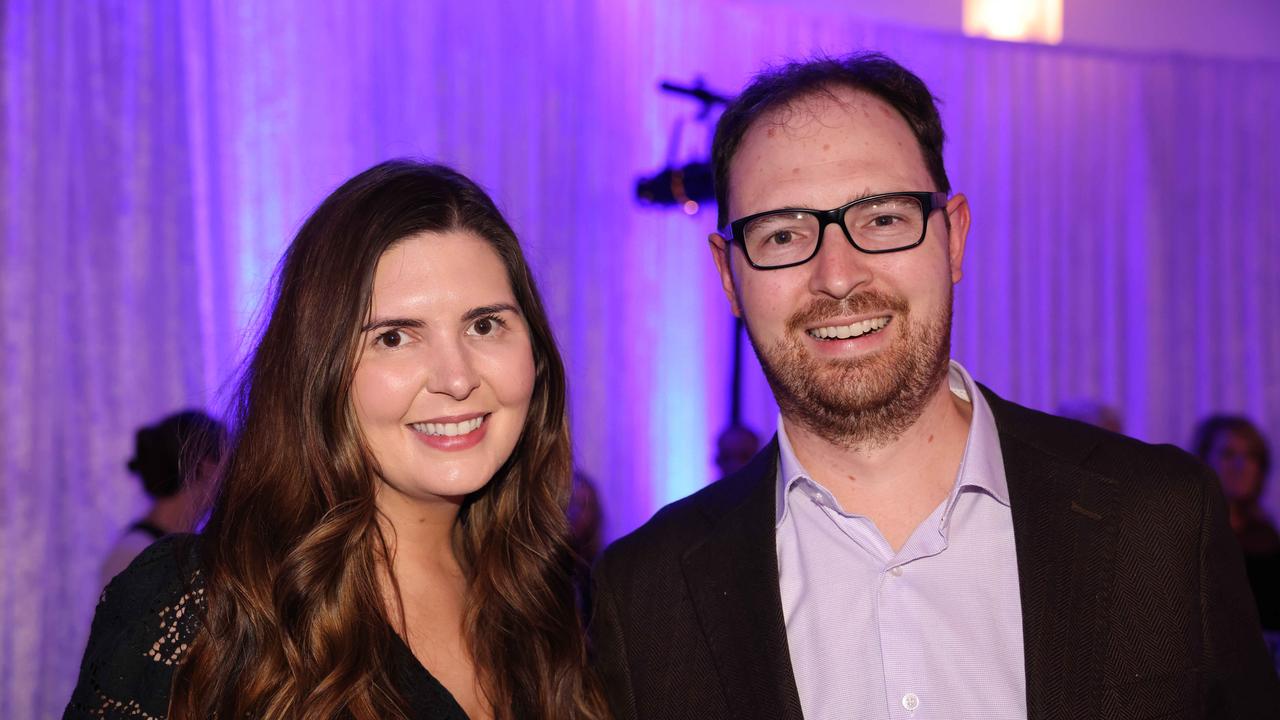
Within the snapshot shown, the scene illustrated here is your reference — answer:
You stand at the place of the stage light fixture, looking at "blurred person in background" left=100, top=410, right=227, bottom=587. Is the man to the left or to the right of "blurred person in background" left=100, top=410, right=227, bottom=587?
left

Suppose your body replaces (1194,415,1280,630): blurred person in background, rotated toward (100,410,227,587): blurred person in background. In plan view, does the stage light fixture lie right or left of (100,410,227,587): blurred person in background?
right

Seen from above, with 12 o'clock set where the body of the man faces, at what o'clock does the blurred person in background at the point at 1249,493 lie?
The blurred person in background is roughly at 7 o'clock from the man.

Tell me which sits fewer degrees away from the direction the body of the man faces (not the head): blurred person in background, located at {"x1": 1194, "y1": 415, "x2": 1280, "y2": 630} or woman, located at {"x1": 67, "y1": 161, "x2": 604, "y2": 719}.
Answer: the woman

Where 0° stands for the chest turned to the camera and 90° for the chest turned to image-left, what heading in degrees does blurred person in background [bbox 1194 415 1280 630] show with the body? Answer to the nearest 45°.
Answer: approximately 0°

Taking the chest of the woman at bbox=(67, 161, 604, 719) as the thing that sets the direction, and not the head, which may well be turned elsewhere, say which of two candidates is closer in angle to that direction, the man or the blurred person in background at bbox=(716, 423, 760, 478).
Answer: the man

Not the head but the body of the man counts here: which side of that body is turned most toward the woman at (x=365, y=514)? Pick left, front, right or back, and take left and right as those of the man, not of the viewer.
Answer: right

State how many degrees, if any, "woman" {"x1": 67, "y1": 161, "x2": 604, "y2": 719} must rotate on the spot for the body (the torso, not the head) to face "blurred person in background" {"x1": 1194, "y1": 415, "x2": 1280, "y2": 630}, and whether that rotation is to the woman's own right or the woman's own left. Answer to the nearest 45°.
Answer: approximately 90° to the woman's own left

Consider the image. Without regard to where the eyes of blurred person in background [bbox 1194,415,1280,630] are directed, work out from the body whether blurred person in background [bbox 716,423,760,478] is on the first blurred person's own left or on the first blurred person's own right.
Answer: on the first blurred person's own right

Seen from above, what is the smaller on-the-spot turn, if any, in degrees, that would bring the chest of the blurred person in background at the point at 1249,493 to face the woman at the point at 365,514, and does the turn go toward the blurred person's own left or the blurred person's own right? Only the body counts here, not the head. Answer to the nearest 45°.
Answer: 0° — they already face them
